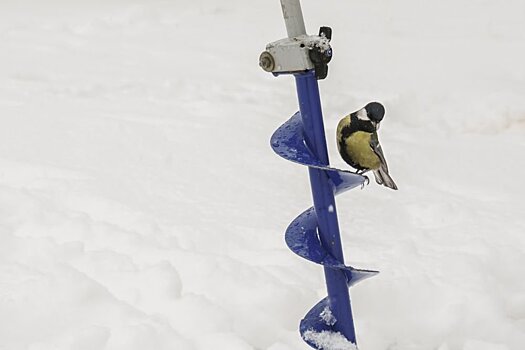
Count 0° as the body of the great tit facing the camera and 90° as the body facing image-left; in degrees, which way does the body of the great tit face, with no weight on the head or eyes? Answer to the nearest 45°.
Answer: approximately 45°
